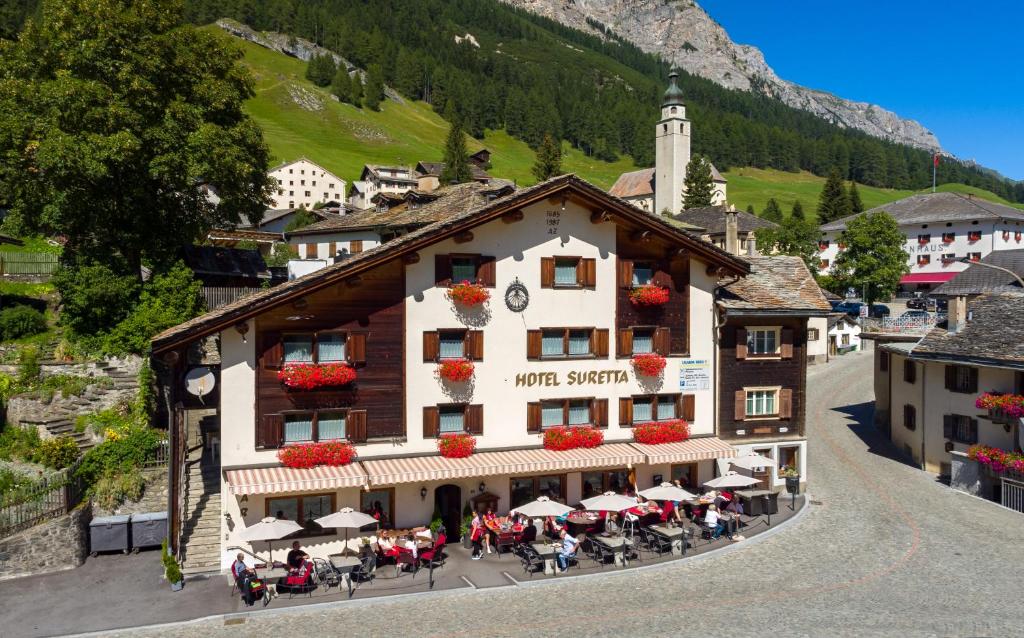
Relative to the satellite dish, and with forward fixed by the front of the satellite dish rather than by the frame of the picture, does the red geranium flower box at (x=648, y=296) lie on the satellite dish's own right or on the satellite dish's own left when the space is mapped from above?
on the satellite dish's own left

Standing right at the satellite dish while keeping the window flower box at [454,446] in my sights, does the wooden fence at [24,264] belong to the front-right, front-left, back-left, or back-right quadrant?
back-left
